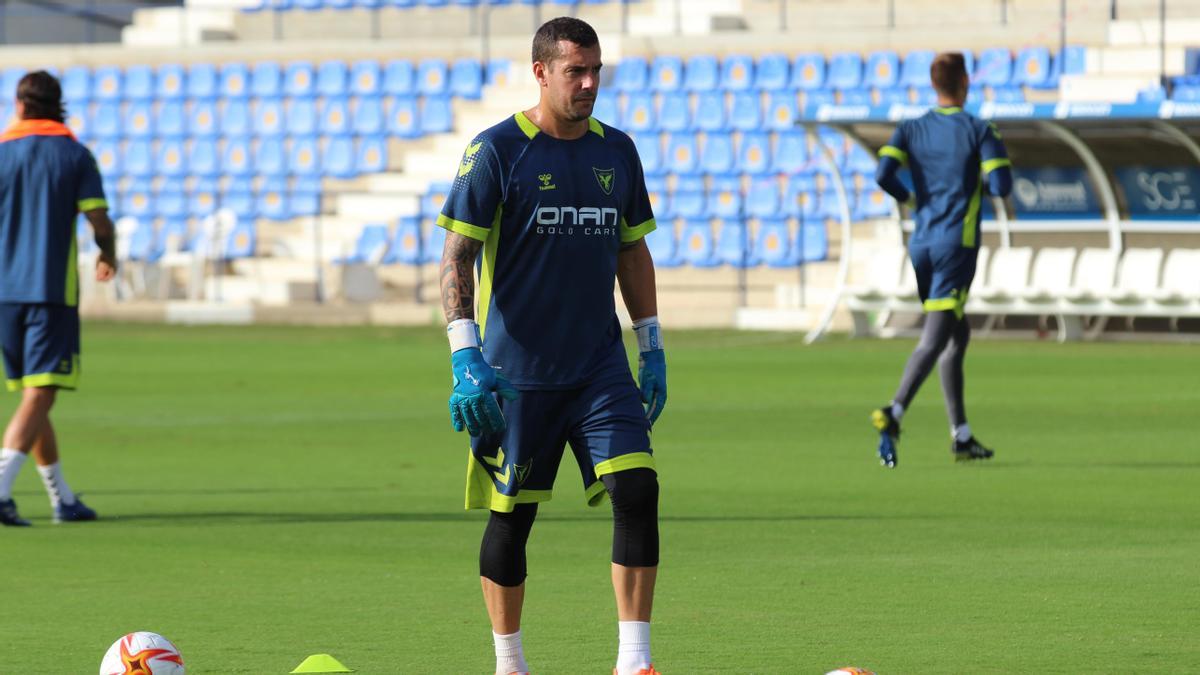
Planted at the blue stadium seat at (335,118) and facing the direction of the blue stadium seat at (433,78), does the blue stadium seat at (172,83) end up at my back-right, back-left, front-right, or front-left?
back-left

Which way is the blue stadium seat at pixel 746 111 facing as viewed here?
toward the camera

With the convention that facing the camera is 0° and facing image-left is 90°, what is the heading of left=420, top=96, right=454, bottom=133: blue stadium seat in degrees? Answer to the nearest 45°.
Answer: approximately 0°

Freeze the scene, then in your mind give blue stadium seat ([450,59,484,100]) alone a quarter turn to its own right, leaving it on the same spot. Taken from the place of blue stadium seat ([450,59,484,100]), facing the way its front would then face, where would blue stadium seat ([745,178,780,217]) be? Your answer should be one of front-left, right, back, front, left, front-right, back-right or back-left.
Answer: back-left

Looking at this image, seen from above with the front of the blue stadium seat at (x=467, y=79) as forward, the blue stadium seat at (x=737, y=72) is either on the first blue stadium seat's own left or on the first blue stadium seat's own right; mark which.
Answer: on the first blue stadium seat's own left

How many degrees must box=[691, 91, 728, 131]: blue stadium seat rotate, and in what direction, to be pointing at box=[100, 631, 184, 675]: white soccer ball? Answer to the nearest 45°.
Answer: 0° — it already faces it

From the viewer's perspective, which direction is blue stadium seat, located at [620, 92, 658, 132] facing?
toward the camera

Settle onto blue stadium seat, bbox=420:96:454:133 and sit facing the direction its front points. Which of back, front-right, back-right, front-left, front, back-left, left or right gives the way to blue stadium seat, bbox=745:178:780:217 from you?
front-left

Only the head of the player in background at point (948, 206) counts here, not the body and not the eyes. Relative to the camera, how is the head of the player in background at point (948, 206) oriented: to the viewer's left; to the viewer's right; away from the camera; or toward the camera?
away from the camera

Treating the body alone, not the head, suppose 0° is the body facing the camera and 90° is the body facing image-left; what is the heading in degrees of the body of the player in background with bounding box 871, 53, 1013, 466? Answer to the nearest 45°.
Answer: approximately 225°

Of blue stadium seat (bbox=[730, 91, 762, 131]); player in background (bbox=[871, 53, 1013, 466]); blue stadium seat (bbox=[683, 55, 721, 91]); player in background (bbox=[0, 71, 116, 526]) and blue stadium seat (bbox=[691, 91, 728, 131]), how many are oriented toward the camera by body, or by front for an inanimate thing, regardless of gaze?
3

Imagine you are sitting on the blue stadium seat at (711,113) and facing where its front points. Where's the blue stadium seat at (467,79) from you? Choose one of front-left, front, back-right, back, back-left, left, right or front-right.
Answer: back-right

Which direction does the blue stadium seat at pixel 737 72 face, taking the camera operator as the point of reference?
facing the viewer

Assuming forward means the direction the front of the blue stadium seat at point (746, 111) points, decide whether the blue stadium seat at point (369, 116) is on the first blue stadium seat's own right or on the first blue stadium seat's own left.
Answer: on the first blue stadium seat's own right

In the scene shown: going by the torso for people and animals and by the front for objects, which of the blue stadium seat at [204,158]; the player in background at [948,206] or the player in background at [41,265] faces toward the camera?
the blue stadium seat
